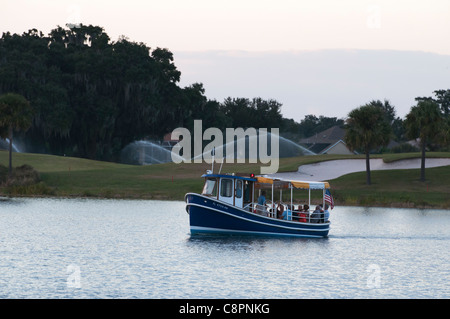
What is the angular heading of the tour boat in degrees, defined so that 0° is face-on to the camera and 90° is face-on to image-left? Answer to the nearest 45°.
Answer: approximately 90°
